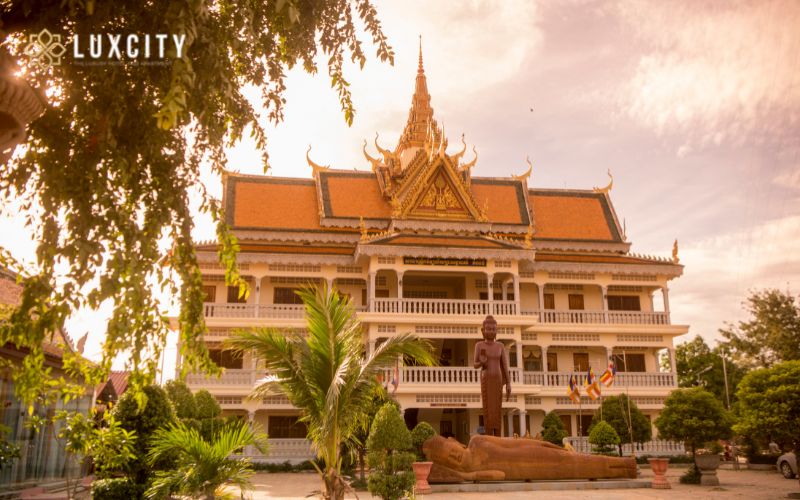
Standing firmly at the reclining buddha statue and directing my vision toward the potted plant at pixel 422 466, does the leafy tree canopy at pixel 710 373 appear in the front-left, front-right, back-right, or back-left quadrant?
back-right

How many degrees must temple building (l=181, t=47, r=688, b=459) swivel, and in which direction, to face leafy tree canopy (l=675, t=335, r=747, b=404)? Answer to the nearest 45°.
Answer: approximately 135° to its left

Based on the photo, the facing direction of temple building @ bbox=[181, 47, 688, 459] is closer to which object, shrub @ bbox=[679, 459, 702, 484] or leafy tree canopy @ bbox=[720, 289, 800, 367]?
the shrub

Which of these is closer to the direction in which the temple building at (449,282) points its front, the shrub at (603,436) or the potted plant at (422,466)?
the potted plant

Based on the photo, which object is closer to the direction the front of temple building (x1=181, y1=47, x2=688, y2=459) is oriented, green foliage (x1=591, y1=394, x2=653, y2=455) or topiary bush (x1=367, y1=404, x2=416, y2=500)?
the topiary bush

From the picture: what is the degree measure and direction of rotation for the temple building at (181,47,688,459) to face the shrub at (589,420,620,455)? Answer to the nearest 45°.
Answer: approximately 45° to its left

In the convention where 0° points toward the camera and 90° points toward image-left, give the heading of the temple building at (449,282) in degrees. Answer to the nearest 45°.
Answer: approximately 0°
